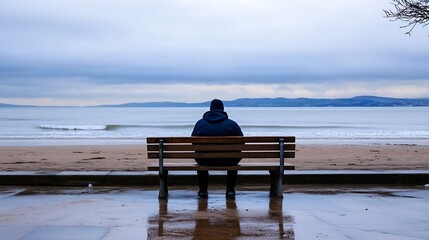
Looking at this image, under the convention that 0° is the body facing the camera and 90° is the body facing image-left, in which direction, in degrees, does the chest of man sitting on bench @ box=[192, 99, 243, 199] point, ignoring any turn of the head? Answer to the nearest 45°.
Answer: approximately 180°

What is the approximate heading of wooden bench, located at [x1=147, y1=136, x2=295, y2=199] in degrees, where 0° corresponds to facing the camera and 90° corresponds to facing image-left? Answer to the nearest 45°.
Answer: approximately 180°
